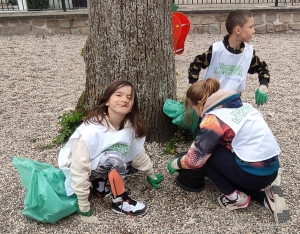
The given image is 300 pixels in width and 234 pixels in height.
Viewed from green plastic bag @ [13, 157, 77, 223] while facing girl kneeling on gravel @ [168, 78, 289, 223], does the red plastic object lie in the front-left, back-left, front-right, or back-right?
front-left

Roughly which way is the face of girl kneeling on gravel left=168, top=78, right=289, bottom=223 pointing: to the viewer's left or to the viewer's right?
to the viewer's left
